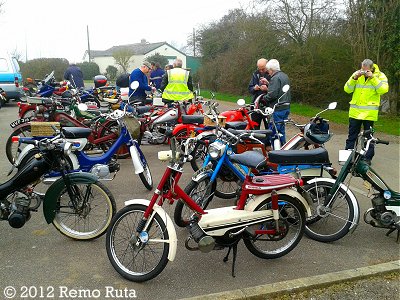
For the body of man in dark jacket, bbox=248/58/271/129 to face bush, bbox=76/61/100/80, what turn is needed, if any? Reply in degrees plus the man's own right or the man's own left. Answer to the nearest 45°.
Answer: approximately 180°

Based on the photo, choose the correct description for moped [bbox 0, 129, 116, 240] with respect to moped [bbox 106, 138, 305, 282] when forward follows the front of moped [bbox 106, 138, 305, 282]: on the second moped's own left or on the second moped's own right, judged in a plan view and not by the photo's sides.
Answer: on the second moped's own right

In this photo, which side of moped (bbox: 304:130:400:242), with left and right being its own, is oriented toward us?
left

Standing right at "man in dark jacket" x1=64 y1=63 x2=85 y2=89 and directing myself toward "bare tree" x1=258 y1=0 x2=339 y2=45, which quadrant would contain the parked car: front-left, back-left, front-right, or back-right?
back-left

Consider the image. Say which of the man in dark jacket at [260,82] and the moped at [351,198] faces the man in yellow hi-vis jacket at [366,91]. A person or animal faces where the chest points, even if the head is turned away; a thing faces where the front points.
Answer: the man in dark jacket

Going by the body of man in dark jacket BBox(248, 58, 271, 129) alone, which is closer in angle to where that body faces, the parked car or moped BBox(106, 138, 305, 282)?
the moped

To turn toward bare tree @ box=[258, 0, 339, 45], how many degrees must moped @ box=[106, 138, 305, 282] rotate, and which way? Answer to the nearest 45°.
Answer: approximately 135° to its right
